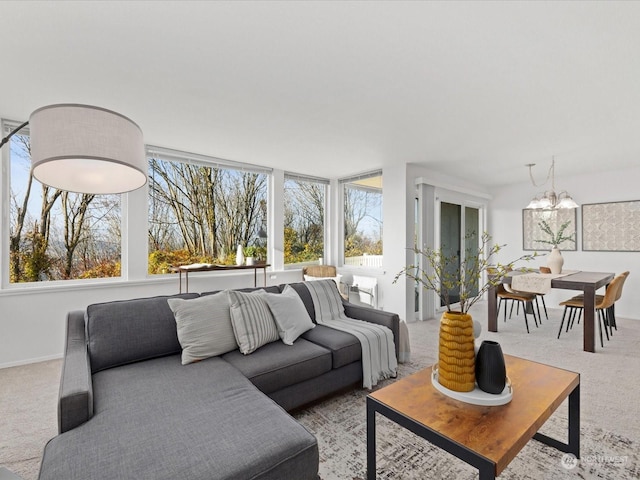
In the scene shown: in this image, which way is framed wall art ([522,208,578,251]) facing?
toward the camera

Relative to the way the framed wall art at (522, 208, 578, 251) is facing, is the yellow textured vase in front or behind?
in front

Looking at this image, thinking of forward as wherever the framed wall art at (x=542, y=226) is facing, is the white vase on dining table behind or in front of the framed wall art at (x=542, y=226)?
in front

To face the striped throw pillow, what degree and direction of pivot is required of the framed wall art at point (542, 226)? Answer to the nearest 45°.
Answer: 0° — it already faces it

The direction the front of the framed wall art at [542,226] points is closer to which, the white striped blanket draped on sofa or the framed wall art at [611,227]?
the white striped blanket draped on sofa

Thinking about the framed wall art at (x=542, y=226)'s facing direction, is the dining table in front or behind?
in front

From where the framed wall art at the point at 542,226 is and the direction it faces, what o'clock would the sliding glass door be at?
The sliding glass door is roughly at 2 o'clock from the framed wall art.

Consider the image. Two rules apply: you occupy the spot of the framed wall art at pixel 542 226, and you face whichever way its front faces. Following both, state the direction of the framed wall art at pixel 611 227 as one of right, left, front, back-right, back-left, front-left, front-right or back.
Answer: left

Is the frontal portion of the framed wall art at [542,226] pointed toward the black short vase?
yes

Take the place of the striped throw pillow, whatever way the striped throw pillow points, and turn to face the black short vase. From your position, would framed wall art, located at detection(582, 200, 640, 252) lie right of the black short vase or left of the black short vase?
left

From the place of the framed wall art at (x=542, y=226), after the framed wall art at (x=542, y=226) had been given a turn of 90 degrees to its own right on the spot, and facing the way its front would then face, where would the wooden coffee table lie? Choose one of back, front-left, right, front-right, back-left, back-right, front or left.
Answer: left

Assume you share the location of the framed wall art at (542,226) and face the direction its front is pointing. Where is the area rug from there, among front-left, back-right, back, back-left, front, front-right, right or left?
front

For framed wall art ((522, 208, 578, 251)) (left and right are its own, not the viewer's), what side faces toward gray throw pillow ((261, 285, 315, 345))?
front

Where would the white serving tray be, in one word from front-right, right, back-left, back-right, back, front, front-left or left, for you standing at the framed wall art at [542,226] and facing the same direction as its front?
front

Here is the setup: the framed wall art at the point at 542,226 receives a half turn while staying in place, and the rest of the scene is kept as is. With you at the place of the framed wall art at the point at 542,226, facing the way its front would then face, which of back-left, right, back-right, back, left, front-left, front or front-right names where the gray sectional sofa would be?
back
